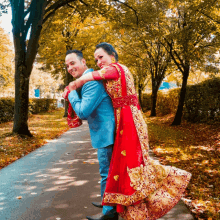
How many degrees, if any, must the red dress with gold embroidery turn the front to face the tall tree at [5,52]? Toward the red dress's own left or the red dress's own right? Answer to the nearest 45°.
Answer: approximately 45° to the red dress's own right

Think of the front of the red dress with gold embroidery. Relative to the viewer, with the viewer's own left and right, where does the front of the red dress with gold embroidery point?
facing to the left of the viewer

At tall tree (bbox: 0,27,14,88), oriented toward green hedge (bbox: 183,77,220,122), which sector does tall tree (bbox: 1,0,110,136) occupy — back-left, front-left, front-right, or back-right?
front-right
